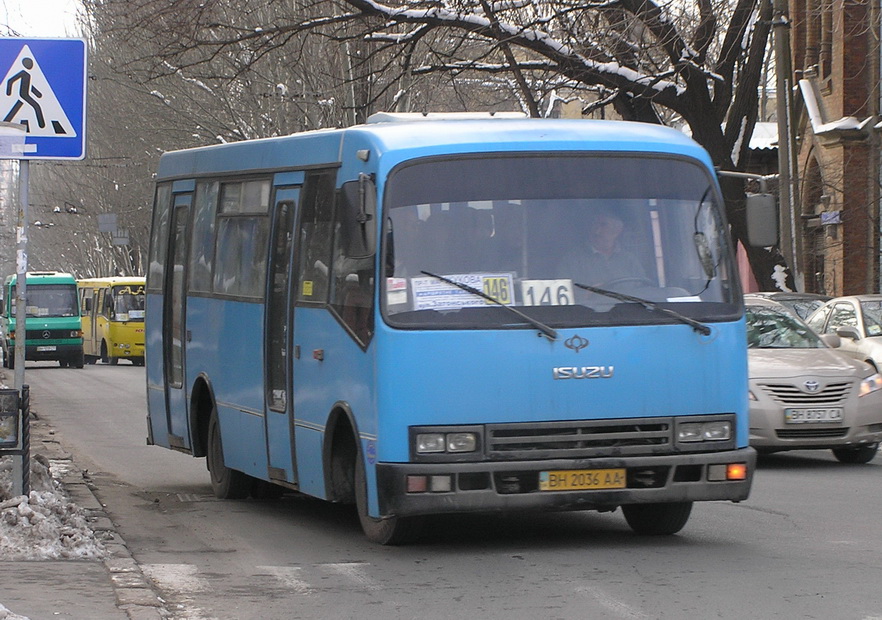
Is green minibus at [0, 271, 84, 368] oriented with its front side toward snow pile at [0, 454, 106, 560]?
yes

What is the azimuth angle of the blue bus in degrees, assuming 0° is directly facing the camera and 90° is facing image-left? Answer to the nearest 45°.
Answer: approximately 315°

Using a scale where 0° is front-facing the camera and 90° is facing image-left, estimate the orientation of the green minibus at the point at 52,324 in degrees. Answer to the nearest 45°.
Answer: approximately 0°

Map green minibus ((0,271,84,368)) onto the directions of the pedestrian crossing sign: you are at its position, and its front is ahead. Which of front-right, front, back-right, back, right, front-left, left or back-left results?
back

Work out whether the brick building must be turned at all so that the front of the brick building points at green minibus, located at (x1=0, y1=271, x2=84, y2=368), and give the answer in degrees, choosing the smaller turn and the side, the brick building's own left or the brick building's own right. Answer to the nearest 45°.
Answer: approximately 45° to the brick building's own right

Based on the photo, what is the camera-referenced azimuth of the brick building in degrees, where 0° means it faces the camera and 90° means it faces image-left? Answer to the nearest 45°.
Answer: approximately 45°

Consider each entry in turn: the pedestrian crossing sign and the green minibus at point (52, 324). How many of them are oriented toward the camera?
2

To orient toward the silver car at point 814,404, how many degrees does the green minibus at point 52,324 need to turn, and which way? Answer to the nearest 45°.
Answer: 0° — it already faces it

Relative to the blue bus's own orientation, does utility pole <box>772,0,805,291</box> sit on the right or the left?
on its left

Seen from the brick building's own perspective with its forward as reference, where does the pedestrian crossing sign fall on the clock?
The pedestrian crossing sign is roughly at 11 o'clock from the brick building.
